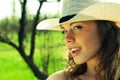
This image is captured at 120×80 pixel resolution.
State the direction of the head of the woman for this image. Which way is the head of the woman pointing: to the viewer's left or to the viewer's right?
to the viewer's left
